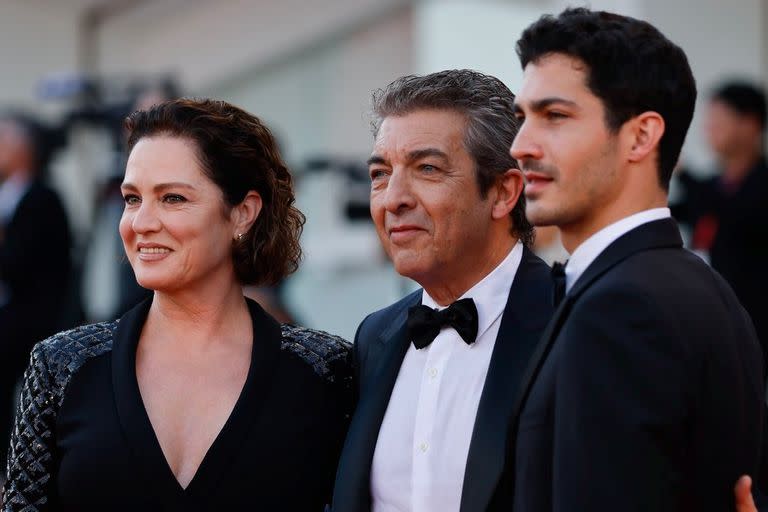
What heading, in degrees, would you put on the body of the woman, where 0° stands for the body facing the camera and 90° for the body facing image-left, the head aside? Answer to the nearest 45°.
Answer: approximately 0°

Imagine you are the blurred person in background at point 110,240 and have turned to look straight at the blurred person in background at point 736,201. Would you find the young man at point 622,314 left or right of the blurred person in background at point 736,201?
right

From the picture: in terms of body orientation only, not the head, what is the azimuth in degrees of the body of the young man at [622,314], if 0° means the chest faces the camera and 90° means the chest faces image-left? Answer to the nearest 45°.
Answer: approximately 90°

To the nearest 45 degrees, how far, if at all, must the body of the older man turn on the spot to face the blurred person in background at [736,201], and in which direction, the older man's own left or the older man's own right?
approximately 180°

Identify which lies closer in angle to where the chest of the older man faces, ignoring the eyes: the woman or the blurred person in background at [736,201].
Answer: the woman

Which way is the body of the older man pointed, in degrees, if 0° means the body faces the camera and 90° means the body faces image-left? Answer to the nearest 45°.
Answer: approximately 45°

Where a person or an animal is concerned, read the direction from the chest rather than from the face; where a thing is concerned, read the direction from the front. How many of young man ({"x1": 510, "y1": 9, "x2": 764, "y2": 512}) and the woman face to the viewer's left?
1

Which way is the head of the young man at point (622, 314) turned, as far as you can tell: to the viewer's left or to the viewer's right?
to the viewer's left
